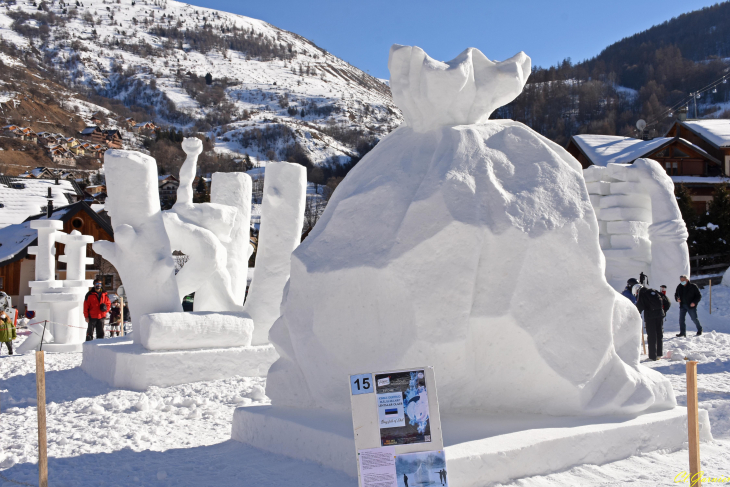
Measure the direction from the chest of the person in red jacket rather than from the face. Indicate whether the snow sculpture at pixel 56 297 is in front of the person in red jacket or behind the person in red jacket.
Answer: behind

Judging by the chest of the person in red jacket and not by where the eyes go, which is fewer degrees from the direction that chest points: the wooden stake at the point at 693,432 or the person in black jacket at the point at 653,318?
the wooden stake

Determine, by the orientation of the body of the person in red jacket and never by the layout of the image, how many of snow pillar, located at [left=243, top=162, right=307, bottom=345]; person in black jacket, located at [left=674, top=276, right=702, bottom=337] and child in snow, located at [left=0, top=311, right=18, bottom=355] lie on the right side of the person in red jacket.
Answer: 1

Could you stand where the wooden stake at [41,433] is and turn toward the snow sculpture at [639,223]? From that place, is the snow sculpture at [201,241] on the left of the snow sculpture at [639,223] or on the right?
left

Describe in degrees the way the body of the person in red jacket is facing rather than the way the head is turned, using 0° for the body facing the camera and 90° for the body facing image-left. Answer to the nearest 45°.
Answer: approximately 0°

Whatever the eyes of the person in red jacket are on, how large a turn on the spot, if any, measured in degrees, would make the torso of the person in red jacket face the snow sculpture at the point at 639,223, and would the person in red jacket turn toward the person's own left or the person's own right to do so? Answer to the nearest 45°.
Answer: approximately 90° to the person's own left

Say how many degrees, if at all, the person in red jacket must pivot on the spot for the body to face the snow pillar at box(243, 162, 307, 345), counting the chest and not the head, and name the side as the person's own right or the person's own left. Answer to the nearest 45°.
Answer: approximately 45° to the person's own left

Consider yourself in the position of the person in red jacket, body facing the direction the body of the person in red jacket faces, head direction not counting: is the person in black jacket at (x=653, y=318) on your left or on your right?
on your left
